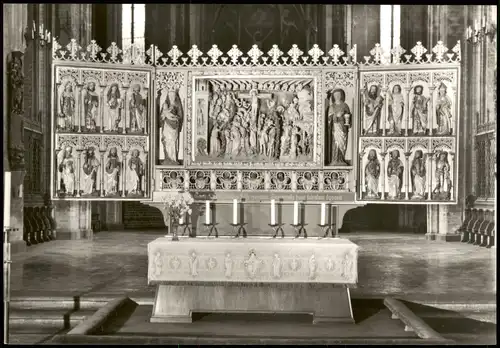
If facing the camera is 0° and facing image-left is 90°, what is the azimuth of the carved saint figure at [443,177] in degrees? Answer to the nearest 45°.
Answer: approximately 0°

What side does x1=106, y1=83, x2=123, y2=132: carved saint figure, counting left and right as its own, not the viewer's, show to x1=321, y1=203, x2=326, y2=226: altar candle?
left

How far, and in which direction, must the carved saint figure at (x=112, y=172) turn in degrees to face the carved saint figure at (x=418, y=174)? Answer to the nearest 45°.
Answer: approximately 90° to its left
